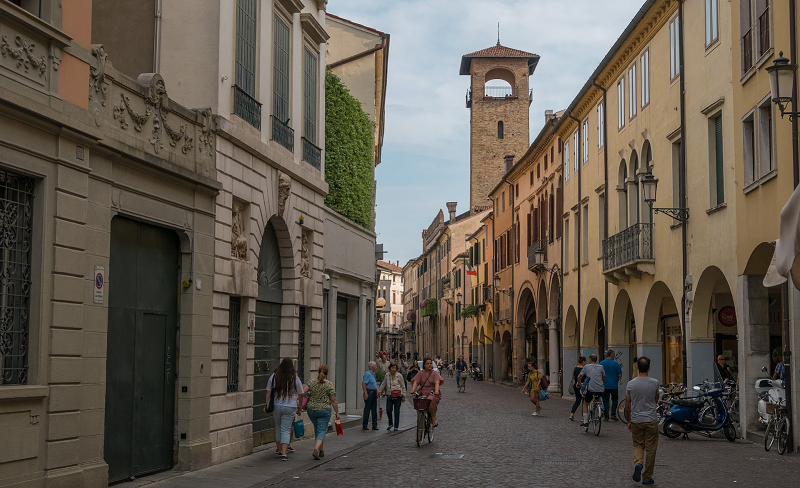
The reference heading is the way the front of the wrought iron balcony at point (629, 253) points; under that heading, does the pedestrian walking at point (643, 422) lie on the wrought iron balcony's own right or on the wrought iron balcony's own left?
on the wrought iron balcony's own left

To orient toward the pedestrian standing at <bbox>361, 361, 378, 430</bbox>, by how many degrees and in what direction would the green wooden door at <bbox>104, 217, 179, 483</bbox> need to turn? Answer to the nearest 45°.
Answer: approximately 90° to its left

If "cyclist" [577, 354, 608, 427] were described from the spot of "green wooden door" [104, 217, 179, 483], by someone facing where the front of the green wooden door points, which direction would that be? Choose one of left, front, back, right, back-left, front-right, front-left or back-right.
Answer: left

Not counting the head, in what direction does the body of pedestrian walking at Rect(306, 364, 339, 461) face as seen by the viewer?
away from the camera

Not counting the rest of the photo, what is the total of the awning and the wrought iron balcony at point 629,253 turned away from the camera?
0

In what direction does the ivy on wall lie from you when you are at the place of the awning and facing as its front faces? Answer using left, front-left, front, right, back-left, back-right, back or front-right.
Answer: right
